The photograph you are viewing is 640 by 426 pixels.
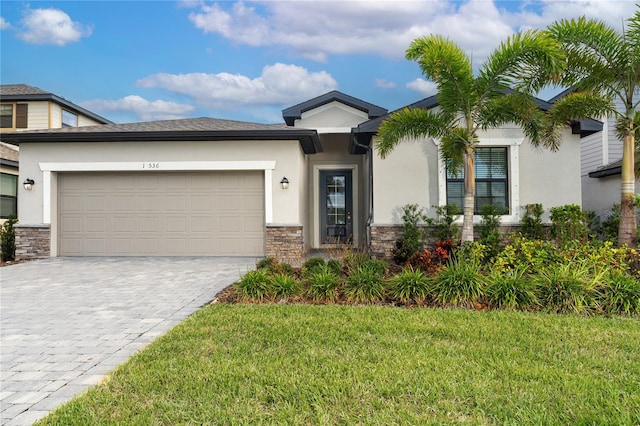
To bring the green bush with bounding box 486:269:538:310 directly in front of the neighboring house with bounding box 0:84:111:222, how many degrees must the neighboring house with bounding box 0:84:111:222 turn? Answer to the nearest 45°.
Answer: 0° — it already faces it

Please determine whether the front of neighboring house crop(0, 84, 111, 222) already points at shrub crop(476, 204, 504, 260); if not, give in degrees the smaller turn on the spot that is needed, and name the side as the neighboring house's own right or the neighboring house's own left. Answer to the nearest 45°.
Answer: approximately 45° to the neighboring house's own left

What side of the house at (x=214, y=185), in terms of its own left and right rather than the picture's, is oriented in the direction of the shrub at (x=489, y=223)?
left

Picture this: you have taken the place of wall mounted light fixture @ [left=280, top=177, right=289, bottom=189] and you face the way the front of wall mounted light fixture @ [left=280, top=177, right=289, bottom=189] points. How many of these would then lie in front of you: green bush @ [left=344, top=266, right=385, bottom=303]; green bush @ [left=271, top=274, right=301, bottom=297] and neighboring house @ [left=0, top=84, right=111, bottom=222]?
2

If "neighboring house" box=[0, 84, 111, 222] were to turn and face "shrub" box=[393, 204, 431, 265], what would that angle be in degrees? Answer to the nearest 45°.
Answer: approximately 45° to its left

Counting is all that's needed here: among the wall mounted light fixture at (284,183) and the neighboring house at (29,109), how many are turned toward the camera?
2

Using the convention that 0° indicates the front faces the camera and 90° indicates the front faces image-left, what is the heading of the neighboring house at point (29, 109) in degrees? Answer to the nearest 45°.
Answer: approximately 0°

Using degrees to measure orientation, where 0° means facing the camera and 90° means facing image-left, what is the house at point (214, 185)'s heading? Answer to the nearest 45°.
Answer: approximately 0°

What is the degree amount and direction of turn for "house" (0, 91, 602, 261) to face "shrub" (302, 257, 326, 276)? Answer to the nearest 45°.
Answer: approximately 45° to its left

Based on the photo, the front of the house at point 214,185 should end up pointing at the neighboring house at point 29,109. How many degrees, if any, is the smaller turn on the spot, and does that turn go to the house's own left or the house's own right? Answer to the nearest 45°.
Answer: approximately 135° to the house's own right

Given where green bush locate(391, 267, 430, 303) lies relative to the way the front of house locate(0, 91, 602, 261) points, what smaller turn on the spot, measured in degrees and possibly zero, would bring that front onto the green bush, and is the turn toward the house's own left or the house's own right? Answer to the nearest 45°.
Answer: approximately 45° to the house's own left
